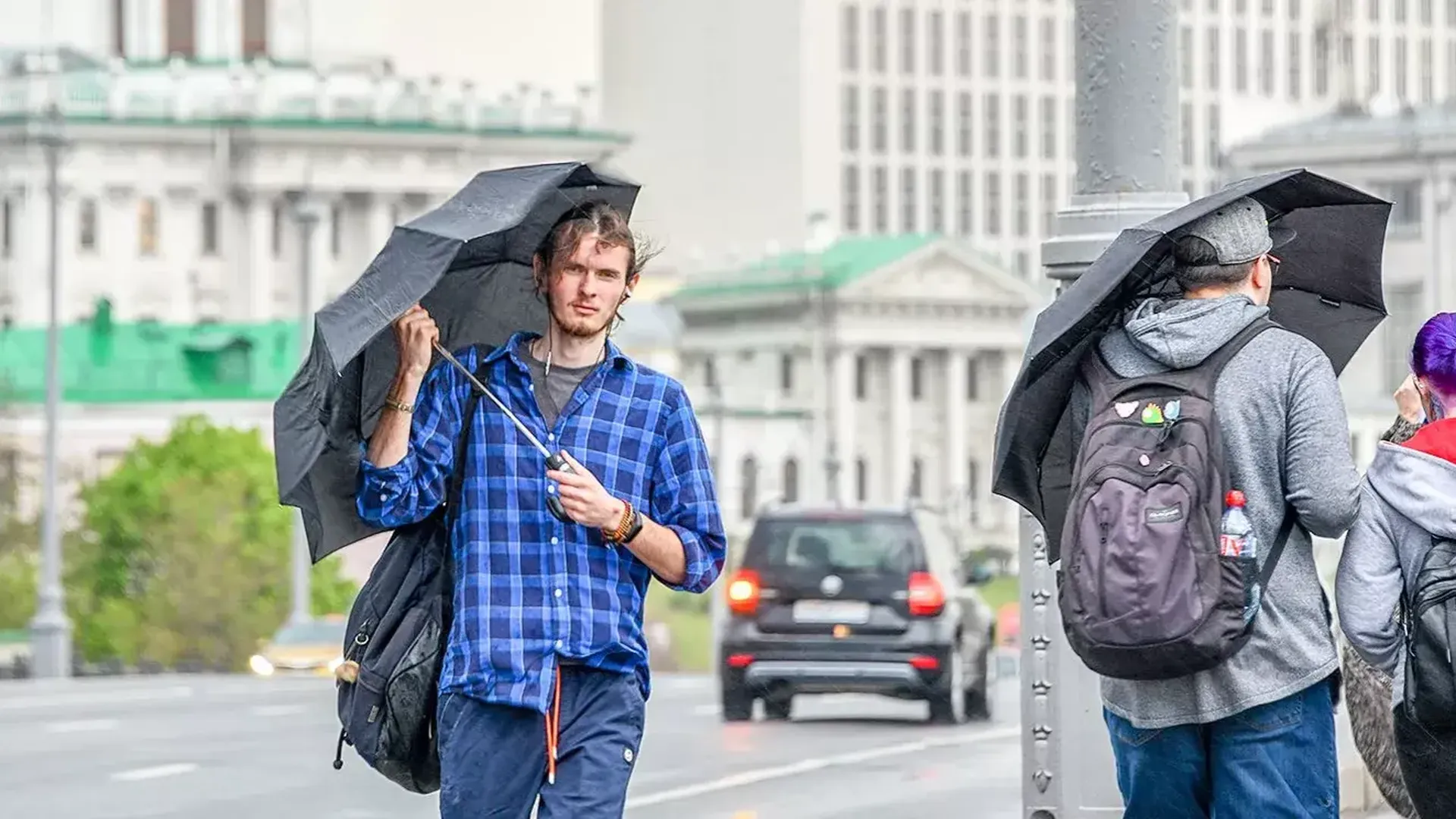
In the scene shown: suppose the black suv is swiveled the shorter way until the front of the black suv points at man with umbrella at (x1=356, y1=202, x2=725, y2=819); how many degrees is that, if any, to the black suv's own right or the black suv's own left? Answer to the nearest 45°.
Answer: approximately 180°

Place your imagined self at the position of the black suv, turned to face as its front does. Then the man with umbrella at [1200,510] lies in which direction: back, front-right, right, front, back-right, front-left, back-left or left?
back

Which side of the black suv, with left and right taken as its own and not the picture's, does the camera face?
back

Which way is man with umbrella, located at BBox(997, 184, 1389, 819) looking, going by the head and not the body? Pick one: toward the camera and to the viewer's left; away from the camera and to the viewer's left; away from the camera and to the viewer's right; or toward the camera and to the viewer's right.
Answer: away from the camera and to the viewer's right

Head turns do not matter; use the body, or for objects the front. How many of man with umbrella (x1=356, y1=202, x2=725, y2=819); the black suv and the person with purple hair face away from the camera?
2

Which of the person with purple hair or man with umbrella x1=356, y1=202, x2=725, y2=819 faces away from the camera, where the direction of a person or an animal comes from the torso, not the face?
the person with purple hair

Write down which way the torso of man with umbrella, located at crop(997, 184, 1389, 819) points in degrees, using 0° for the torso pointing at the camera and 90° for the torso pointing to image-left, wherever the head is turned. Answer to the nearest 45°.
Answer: approximately 225°

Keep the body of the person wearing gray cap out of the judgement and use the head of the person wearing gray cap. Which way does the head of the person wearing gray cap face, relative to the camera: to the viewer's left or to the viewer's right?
to the viewer's right

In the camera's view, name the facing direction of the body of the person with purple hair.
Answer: away from the camera
